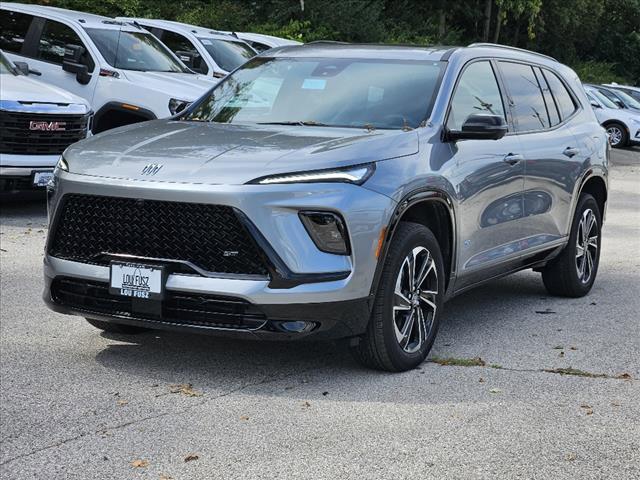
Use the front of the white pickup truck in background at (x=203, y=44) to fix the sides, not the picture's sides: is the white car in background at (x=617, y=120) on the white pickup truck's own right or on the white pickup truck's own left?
on the white pickup truck's own left

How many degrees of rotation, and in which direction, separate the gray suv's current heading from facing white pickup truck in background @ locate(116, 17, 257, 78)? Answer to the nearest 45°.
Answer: approximately 135° to its right

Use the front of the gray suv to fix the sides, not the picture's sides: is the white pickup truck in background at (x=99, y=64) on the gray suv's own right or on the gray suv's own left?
on the gray suv's own right

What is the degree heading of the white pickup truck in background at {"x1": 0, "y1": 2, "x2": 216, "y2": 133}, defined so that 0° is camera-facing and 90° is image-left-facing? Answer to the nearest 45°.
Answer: approximately 315°

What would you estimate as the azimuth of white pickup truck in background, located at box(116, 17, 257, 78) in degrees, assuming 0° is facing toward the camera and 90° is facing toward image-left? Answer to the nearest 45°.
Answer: approximately 315°

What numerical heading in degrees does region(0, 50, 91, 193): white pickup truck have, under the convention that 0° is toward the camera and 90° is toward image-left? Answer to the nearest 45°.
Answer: approximately 315°

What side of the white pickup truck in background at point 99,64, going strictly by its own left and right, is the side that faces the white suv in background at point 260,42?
left

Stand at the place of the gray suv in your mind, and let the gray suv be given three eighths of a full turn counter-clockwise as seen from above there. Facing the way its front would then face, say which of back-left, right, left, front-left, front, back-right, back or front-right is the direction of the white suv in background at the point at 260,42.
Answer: left

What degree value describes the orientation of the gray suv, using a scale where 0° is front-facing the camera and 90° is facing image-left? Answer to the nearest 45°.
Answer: approximately 45°
